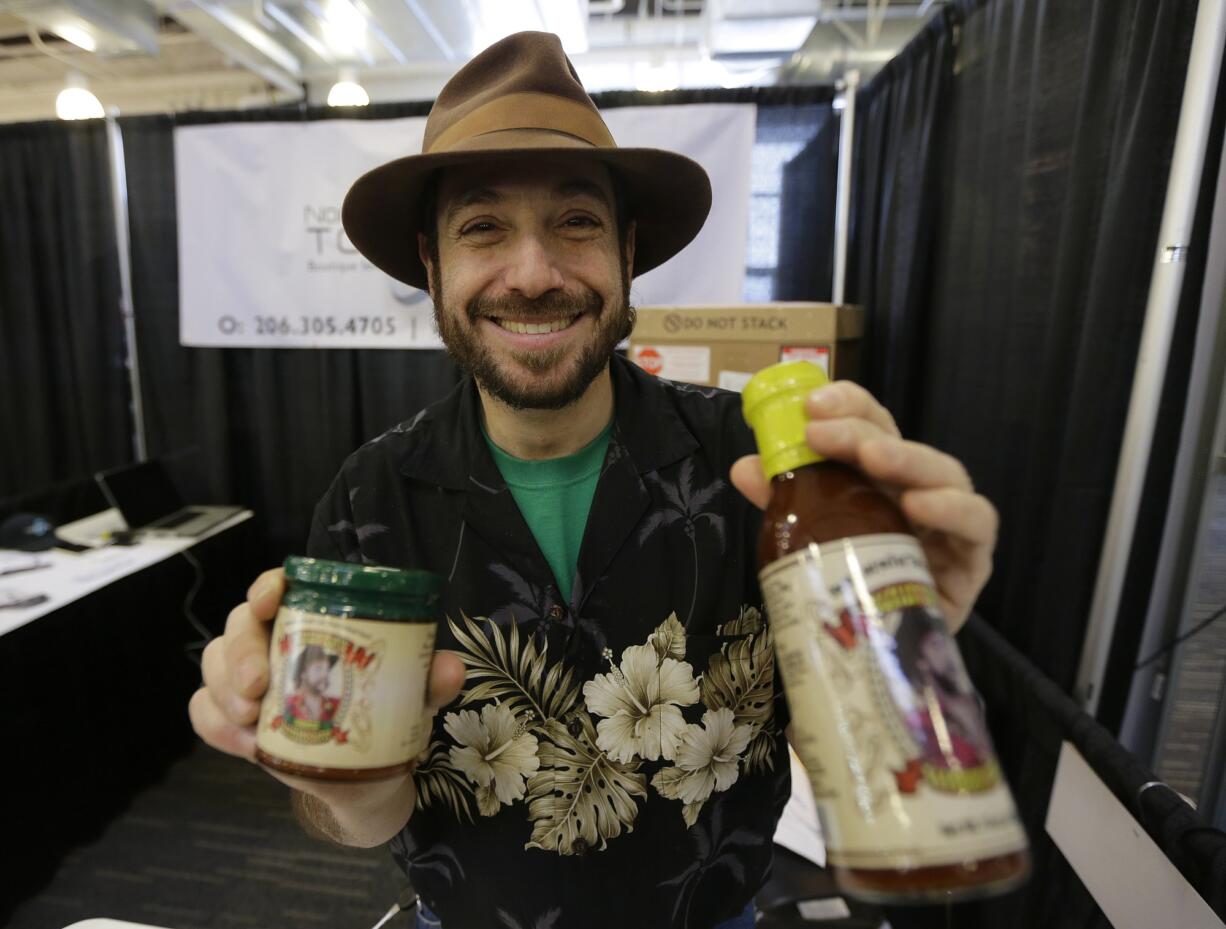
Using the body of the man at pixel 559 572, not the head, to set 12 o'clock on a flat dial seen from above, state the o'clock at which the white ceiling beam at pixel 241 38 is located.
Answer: The white ceiling beam is roughly at 5 o'clock from the man.

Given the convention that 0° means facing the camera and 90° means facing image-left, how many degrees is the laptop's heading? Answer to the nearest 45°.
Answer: approximately 315°

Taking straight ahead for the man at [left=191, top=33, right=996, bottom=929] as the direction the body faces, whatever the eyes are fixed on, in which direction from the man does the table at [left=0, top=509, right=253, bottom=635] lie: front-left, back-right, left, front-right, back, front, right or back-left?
back-right

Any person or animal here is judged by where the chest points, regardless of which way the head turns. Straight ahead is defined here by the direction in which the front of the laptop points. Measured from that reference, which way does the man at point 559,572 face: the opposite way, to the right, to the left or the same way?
to the right

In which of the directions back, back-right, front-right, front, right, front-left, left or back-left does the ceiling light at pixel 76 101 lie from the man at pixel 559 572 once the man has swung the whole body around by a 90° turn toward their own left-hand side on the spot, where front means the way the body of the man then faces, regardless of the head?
back-left

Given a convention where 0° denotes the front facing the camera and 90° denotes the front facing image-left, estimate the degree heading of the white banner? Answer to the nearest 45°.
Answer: approximately 0°

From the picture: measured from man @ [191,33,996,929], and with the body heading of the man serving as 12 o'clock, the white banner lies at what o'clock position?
The white banner is roughly at 5 o'clock from the man.
